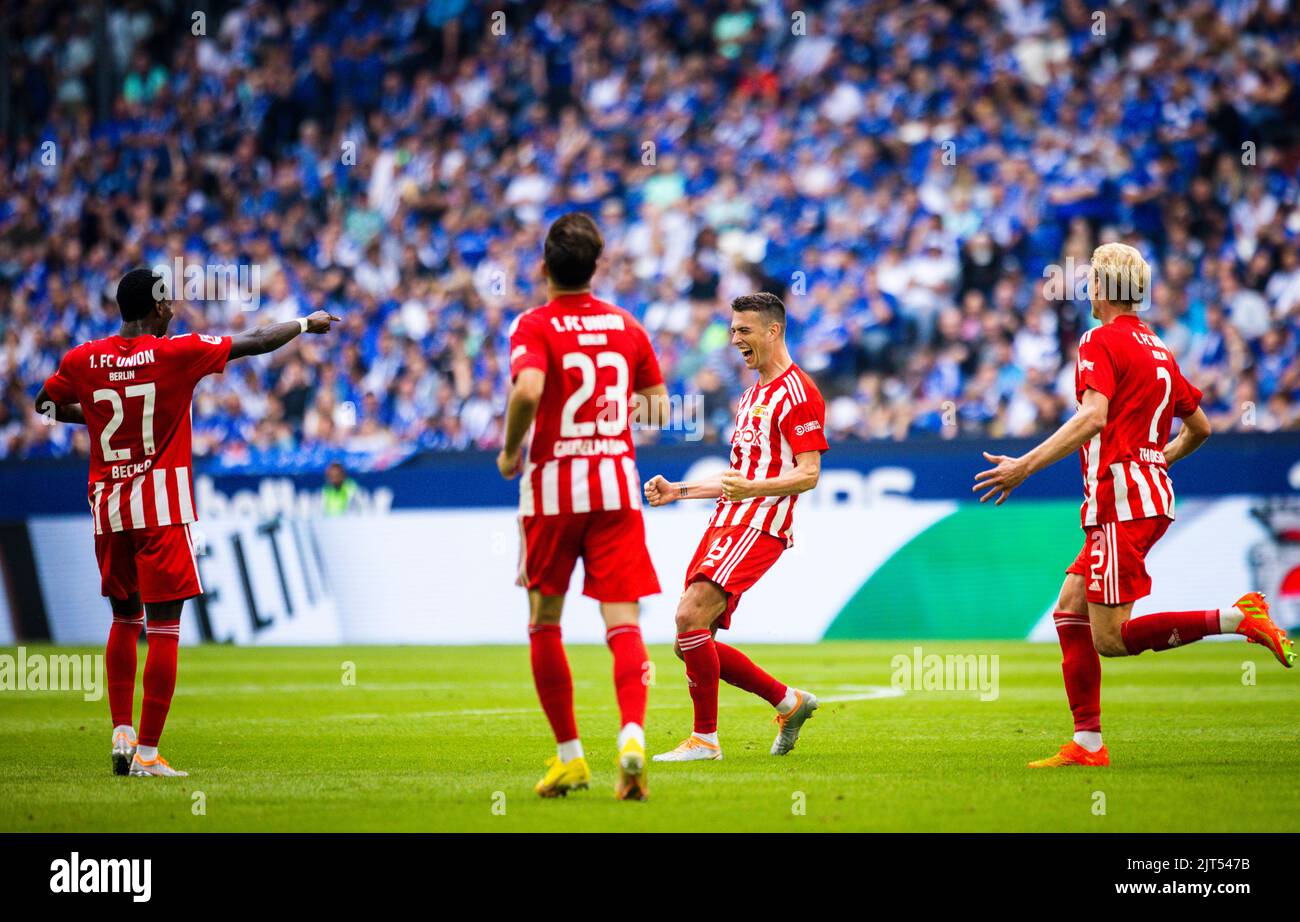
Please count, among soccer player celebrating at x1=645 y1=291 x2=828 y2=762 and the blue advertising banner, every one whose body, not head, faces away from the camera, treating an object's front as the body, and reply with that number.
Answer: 0

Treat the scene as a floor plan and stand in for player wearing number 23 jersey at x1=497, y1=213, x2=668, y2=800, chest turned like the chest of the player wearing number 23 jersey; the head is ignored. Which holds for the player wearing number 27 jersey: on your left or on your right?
on your left

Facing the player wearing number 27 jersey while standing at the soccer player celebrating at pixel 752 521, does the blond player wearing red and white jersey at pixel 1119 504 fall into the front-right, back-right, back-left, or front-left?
back-left

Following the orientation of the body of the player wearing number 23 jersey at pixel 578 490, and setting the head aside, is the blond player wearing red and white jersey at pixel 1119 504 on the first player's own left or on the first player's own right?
on the first player's own right

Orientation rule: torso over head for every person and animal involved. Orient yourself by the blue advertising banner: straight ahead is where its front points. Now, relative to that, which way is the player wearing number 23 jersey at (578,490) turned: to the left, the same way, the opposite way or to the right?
the opposite way

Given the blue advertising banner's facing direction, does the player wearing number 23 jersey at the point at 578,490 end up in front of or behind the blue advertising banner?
in front

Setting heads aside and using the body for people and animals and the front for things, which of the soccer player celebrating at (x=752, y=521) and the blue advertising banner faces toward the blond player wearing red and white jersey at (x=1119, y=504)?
the blue advertising banner

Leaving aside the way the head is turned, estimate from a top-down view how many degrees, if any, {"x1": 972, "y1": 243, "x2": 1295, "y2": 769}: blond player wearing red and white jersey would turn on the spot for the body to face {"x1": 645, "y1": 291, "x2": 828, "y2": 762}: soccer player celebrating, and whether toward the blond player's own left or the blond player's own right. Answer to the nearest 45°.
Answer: approximately 45° to the blond player's own left

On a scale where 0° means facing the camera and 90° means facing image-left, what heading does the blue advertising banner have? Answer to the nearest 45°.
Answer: approximately 0°

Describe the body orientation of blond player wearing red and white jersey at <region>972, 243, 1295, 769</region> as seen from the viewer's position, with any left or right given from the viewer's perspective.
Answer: facing away from the viewer and to the left of the viewer

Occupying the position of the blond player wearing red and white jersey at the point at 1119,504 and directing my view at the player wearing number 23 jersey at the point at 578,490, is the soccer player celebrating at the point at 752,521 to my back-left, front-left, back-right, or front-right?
front-right

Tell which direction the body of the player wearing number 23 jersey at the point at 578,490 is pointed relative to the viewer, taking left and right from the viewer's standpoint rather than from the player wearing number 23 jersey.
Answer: facing away from the viewer

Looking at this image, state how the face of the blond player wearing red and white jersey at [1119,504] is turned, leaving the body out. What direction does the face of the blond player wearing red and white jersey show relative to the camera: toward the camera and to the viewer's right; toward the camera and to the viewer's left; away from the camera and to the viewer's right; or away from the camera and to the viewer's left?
away from the camera and to the viewer's left

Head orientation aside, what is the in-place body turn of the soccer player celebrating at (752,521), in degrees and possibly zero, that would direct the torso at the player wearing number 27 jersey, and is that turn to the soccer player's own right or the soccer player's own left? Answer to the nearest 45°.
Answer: approximately 45° to the soccer player's own right

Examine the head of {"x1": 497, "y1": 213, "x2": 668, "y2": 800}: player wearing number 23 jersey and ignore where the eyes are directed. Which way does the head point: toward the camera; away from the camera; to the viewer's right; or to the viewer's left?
away from the camera

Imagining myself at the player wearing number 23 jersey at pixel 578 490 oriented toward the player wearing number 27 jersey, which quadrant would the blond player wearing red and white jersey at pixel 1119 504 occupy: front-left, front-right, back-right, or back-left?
back-right

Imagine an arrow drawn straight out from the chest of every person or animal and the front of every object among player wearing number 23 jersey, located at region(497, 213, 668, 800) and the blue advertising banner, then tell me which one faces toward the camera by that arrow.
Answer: the blue advertising banner

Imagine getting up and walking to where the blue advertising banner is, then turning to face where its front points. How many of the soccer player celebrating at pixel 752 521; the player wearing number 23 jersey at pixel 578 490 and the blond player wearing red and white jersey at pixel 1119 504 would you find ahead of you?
3
